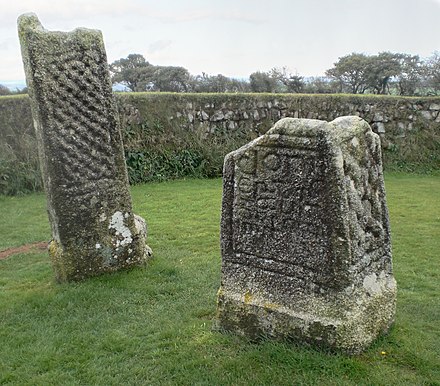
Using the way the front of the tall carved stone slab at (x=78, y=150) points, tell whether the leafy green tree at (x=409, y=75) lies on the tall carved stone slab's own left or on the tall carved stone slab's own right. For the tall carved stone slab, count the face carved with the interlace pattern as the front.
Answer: on the tall carved stone slab's own left

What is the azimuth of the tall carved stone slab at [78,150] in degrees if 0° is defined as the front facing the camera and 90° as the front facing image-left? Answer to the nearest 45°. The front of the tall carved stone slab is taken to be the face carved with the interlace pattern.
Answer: approximately 0°

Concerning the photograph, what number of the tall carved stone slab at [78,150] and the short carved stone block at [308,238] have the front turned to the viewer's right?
0

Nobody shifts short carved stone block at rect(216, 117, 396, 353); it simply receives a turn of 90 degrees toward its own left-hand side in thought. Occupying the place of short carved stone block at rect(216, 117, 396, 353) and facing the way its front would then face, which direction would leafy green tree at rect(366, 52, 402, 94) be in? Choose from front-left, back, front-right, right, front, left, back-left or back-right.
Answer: back-left

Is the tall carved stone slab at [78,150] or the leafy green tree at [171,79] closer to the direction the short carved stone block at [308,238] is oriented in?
the tall carved stone slab

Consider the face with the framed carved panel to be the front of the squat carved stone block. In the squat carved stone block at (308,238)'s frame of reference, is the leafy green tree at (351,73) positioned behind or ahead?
behind

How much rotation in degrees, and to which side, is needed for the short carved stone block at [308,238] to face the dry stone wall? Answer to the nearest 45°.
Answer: approximately 135° to its right

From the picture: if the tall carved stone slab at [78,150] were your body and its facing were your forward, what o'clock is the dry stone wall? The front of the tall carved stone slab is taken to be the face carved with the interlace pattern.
The dry stone wall is roughly at 7 o'clock from the tall carved stone slab.

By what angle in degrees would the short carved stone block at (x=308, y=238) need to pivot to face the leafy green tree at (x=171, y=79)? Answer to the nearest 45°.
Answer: approximately 135° to its right

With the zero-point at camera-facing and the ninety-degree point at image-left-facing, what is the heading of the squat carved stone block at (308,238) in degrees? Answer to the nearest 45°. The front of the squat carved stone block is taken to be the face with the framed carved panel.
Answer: approximately 45°

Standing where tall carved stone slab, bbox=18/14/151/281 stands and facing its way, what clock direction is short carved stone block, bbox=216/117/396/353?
short carved stone block, bbox=216/117/396/353 is roughly at 11 o'clock from tall carved stone slab, bbox=18/14/151/281.

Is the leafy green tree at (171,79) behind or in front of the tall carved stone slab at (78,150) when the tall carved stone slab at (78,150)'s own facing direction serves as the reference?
behind
